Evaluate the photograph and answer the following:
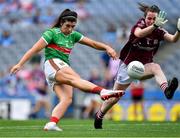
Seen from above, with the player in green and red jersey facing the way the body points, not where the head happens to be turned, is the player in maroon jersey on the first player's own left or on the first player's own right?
on the first player's own left

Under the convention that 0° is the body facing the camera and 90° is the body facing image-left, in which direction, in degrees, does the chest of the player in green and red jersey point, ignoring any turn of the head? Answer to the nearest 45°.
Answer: approximately 315°

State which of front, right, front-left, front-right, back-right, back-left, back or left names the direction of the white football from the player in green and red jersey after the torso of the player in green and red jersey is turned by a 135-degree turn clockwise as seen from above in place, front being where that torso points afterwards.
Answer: back

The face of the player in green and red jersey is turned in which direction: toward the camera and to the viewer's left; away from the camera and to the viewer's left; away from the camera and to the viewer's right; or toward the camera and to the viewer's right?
toward the camera and to the viewer's right

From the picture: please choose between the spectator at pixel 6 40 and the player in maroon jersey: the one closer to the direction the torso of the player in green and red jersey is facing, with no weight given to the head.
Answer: the player in maroon jersey

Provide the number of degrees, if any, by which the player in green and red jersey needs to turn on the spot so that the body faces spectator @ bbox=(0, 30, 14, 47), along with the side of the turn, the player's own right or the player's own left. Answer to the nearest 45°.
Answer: approximately 135° to the player's own left
